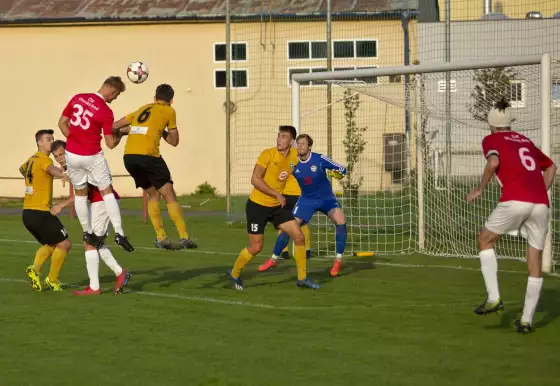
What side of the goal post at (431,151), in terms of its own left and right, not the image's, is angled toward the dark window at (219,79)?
right

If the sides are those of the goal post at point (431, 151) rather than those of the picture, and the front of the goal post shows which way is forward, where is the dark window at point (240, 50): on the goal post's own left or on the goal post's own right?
on the goal post's own right

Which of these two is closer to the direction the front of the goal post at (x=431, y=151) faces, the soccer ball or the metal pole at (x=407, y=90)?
the soccer ball

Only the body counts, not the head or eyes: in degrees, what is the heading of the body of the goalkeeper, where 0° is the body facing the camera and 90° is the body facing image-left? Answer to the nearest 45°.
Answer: approximately 45°

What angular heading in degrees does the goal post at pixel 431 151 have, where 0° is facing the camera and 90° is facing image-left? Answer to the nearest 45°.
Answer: approximately 45°
